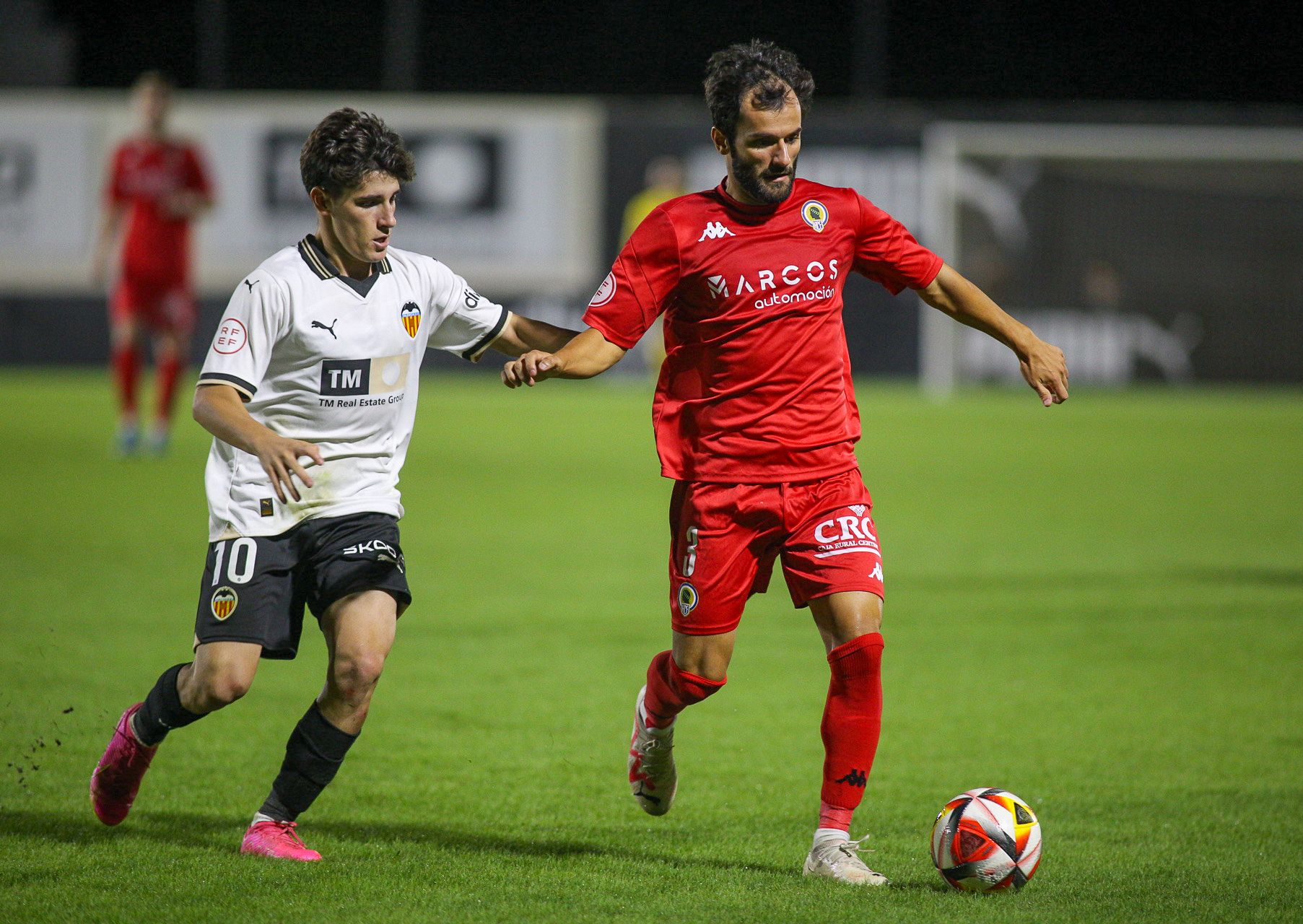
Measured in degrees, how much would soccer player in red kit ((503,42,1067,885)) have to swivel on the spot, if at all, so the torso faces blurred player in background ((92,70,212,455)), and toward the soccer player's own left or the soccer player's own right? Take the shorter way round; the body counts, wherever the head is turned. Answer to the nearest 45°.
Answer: approximately 135° to the soccer player's own right

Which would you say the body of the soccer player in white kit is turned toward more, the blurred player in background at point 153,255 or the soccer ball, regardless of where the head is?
the soccer ball

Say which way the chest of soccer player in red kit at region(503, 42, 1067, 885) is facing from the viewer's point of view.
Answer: toward the camera

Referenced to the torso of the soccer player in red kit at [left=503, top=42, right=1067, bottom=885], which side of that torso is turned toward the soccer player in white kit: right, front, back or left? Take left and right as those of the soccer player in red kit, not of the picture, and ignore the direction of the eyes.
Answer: right

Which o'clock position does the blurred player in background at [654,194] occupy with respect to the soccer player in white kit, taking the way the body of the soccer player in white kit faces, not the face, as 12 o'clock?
The blurred player in background is roughly at 8 o'clock from the soccer player in white kit.

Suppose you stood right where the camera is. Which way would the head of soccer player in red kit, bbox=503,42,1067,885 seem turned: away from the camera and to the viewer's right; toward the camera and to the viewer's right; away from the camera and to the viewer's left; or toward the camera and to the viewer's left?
toward the camera and to the viewer's right

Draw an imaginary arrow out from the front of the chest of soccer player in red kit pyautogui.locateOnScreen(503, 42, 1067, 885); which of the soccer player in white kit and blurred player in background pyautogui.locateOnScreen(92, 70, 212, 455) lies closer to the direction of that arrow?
the soccer player in white kit

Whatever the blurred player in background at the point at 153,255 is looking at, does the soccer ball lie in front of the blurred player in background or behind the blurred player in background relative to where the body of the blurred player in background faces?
in front

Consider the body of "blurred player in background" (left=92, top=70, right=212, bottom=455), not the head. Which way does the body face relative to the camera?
toward the camera

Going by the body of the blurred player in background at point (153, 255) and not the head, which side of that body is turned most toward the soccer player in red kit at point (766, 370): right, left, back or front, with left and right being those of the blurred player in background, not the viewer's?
front

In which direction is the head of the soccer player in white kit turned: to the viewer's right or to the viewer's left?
to the viewer's right

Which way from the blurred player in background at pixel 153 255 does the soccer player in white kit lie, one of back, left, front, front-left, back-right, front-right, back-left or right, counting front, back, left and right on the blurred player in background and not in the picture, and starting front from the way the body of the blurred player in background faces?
front
